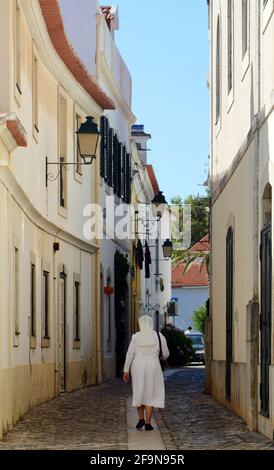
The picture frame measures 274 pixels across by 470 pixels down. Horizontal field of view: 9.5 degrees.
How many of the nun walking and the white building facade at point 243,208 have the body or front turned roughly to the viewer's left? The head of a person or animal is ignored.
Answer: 1

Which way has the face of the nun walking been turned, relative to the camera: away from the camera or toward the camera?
away from the camera

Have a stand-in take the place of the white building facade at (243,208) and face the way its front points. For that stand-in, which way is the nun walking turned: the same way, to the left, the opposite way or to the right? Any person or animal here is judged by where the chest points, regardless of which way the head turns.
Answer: to the right

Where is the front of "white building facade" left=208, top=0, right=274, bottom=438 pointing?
to the viewer's left

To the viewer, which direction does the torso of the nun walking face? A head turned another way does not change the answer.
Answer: away from the camera

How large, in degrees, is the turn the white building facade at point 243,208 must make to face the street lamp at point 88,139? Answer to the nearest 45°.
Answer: approximately 45° to its right

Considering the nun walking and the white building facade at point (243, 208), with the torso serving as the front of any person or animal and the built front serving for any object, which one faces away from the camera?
the nun walking
